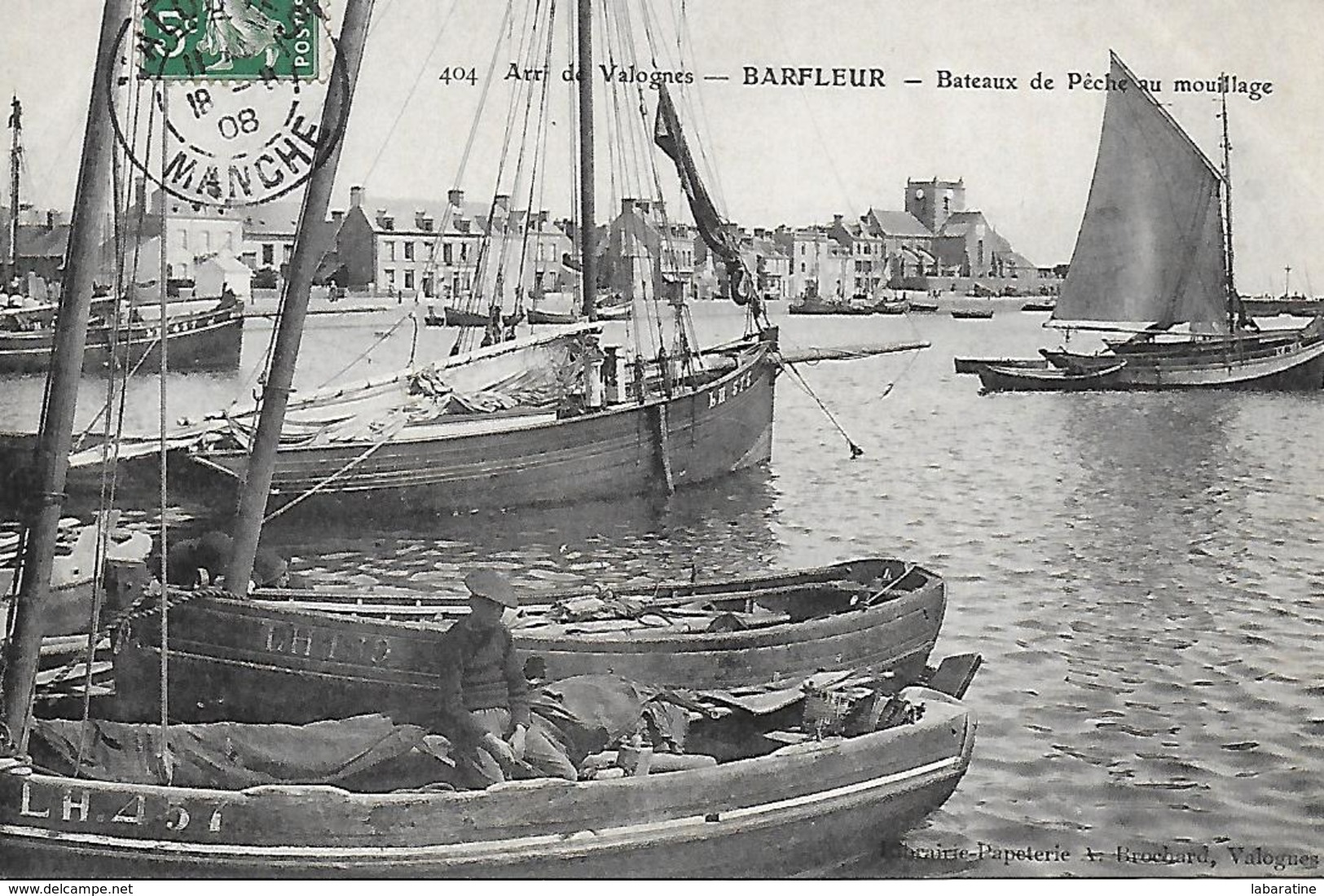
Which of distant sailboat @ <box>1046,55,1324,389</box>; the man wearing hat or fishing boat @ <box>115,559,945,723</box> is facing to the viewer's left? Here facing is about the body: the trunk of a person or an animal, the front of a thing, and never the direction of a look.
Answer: the fishing boat

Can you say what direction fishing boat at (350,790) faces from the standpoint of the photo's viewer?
facing to the left of the viewer

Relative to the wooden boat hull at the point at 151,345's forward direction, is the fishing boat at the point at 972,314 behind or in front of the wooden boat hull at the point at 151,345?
in front

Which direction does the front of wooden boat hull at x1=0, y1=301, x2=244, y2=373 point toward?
to the viewer's right

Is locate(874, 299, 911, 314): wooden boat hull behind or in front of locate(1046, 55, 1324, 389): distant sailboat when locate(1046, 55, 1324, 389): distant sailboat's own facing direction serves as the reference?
behind

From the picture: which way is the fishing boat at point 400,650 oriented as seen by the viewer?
to the viewer's left

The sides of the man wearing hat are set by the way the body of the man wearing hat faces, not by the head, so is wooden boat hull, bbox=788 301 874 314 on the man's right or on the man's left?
on the man's left

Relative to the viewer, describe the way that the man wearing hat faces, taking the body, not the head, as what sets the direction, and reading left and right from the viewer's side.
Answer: facing the viewer and to the right of the viewer

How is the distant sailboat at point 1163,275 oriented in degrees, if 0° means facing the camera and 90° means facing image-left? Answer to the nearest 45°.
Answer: approximately 270°
